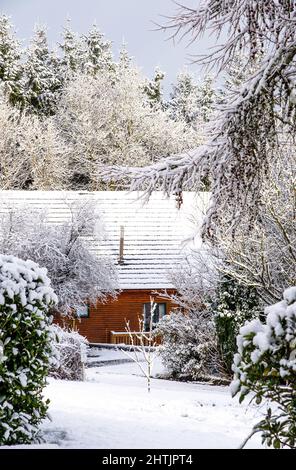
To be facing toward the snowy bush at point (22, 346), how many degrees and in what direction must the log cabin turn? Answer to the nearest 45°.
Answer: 0° — it already faces it

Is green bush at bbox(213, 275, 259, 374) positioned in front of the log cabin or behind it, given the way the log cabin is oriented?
in front

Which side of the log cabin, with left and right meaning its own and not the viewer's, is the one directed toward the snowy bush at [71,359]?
front

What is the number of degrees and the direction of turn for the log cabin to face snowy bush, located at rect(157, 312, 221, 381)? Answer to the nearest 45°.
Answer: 0° — it already faces it

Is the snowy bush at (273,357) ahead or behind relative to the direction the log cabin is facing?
ahead
